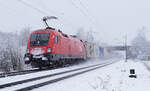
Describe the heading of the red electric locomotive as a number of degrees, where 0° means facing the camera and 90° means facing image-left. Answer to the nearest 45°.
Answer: approximately 45°
